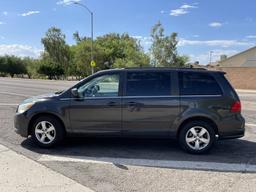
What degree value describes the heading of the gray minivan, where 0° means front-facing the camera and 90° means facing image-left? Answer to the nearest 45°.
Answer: approximately 90°
